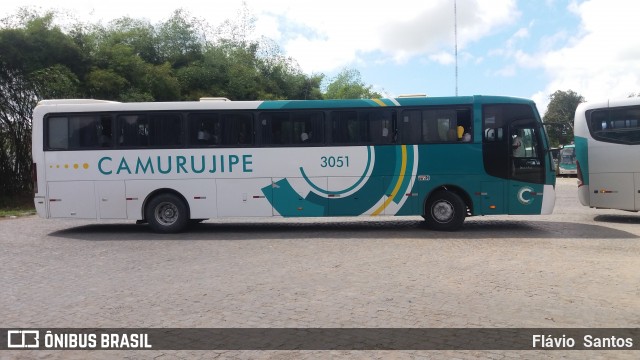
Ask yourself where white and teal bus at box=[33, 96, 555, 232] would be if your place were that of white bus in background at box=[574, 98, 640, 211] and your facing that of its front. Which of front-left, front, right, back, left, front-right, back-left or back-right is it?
back-right

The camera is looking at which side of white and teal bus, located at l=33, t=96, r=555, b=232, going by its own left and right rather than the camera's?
right

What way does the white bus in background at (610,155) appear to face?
to the viewer's right

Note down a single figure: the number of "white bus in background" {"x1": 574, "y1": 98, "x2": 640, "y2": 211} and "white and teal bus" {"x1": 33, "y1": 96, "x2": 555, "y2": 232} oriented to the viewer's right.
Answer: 2

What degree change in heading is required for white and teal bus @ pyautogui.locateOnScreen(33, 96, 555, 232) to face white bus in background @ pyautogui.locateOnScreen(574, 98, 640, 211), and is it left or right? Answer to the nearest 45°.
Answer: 0° — it already faces it
